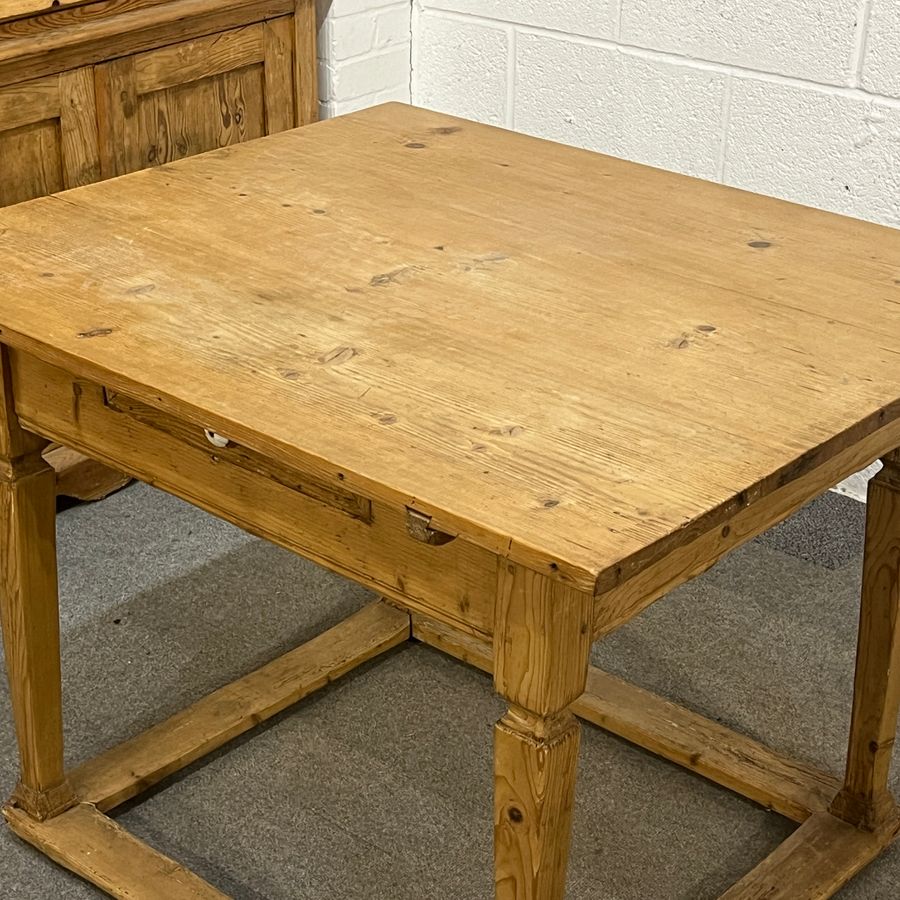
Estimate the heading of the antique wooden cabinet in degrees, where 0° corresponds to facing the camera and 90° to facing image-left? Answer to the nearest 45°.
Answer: approximately 315°
